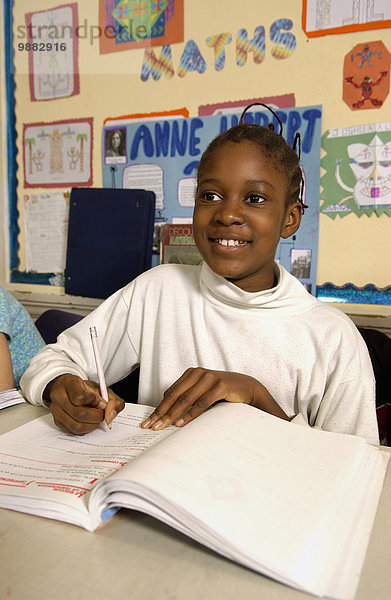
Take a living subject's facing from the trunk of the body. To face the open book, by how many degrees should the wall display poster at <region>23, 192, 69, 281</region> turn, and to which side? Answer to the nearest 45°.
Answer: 0° — it already faces it

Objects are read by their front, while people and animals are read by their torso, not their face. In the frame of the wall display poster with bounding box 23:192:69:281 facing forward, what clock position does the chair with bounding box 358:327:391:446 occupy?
The chair is roughly at 11 o'clock from the wall display poster.

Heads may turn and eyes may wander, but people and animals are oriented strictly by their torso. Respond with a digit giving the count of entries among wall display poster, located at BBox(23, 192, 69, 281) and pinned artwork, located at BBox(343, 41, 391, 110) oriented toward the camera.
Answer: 2

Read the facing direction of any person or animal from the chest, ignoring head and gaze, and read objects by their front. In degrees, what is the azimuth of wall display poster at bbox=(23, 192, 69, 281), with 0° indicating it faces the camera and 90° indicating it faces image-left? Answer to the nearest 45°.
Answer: approximately 0°

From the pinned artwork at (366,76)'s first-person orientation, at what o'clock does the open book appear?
The open book is roughly at 12 o'clock from the pinned artwork.
